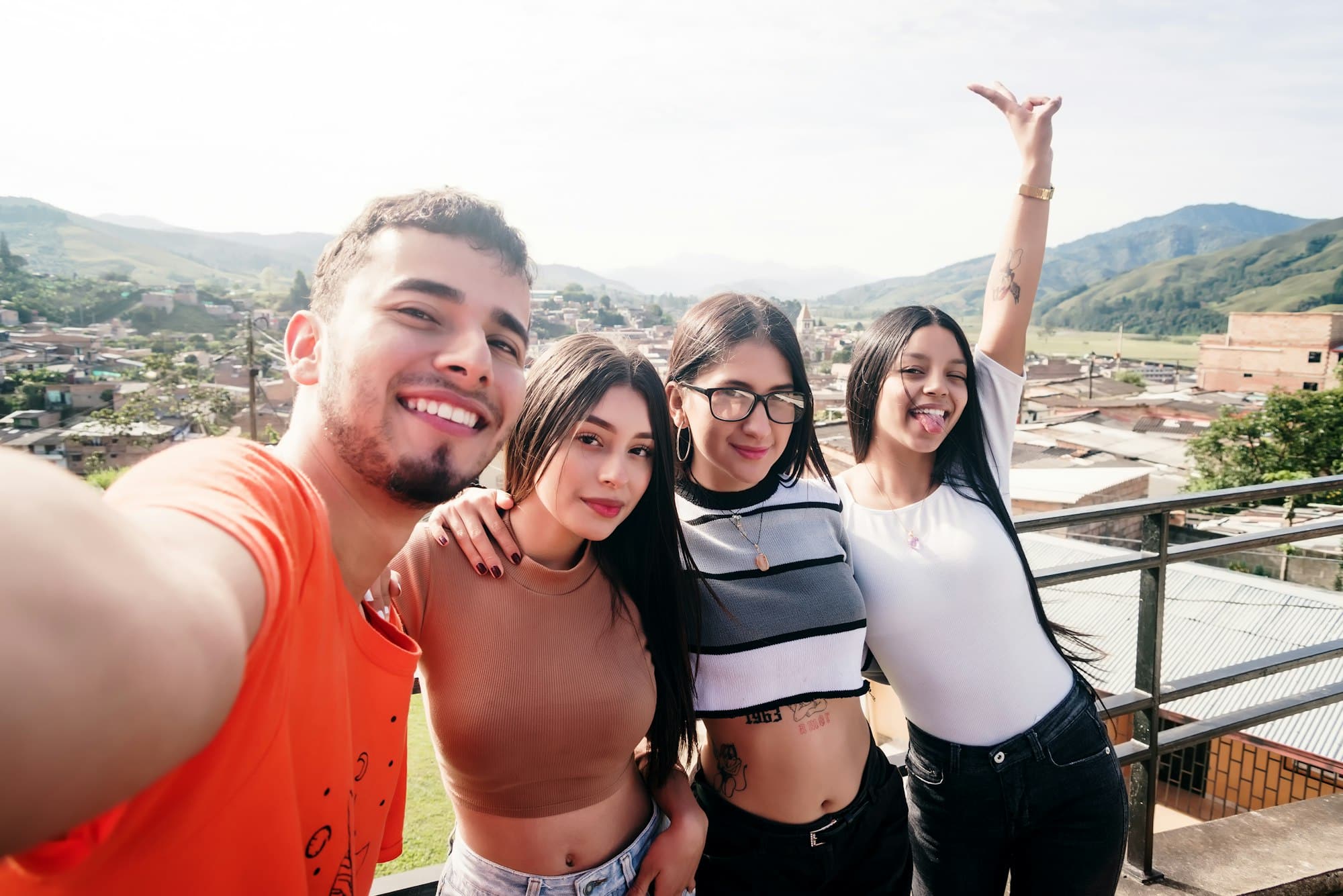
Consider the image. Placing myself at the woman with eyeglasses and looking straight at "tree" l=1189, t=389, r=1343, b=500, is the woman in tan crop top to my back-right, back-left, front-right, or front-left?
back-left

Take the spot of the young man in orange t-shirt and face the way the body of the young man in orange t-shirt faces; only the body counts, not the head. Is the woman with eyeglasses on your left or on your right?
on your left

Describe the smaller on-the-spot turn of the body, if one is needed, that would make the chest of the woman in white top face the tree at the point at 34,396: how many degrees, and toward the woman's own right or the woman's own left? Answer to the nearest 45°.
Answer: approximately 135° to the woman's own right

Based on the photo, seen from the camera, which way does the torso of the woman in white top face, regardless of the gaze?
toward the camera

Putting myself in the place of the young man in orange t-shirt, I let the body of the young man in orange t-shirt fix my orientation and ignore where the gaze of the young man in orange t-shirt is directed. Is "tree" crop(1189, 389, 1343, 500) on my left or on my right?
on my left

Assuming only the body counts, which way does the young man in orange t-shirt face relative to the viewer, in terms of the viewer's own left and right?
facing the viewer and to the right of the viewer

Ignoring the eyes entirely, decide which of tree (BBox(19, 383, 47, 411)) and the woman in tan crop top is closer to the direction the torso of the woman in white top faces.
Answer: the woman in tan crop top

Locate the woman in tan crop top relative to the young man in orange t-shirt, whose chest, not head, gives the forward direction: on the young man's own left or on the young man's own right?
on the young man's own left

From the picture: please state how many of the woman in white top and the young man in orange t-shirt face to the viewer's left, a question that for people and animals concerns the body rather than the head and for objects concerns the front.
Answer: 0
